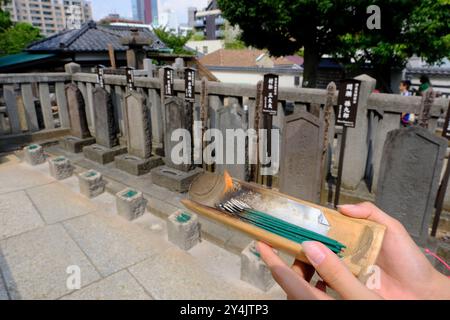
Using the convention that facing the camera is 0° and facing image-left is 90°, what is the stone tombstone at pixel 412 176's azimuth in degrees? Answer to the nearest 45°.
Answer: approximately 0°

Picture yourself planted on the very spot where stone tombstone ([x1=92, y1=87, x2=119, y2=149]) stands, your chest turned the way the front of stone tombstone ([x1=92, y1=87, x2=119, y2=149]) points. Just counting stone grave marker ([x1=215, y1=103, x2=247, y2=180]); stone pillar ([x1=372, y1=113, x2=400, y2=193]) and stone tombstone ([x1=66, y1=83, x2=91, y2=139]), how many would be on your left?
2

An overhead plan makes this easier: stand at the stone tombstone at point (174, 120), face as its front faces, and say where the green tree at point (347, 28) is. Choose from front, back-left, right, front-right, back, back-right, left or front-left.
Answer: back

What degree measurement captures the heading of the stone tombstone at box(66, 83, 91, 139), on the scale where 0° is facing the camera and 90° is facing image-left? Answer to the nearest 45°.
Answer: approximately 45°

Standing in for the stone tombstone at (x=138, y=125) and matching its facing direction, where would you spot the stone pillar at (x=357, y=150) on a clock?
The stone pillar is roughly at 9 o'clock from the stone tombstone.

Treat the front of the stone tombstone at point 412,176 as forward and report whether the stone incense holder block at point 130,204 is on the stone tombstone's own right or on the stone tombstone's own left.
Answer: on the stone tombstone's own right

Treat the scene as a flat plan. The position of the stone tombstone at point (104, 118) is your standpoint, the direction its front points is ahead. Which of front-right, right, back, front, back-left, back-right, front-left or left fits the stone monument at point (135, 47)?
back-right

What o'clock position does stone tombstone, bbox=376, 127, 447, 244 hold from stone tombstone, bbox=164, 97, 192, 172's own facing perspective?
stone tombstone, bbox=376, 127, 447, 244 is roughly at 9 o'clock from stone tombstone, bbox=164, 97, 192, 172.

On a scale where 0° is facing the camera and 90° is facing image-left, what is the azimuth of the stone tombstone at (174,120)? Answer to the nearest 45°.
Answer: approximately 45°

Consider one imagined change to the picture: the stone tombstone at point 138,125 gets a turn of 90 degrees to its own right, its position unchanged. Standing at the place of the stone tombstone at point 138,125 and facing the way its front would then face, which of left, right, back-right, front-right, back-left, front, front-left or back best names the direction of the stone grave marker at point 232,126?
back

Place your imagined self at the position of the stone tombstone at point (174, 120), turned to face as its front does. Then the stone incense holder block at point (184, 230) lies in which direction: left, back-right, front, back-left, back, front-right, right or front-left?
front-left
